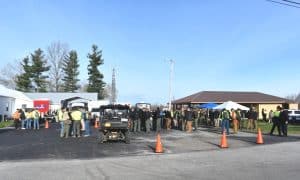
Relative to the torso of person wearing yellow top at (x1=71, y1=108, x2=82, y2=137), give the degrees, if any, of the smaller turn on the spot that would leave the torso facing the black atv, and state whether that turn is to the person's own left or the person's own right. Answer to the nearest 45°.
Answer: approximately 135° to the person's own right

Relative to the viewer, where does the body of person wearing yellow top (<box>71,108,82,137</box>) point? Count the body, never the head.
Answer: away from the camera

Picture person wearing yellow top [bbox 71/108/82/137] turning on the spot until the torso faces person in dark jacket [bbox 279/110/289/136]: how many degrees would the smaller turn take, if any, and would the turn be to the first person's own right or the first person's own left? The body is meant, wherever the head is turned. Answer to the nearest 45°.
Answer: approximately 90° to the first person's own right

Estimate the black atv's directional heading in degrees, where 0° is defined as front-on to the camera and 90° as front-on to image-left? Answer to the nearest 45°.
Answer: approximately 180°

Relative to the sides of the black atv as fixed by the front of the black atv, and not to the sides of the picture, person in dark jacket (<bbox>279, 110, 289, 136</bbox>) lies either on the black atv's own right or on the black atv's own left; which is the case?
on the black atv's own right

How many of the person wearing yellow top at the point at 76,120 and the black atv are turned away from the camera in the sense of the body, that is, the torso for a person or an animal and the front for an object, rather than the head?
2
